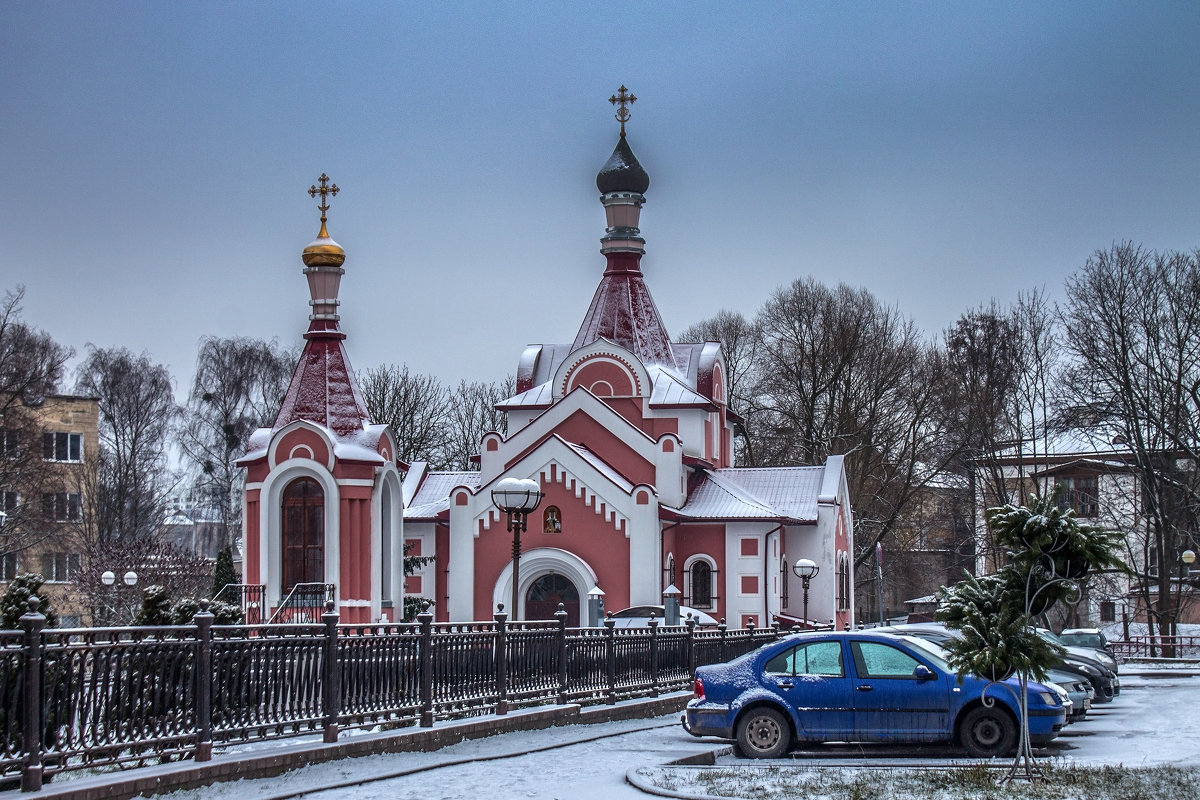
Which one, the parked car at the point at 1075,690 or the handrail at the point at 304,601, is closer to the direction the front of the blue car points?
the parked car

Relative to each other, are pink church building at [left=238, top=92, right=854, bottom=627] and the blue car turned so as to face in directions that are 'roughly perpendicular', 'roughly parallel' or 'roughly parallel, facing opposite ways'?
roughly perpendicular

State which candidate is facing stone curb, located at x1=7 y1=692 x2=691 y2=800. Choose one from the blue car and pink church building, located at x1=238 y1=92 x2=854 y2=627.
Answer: the pink church building

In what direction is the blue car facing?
to the viewer's right

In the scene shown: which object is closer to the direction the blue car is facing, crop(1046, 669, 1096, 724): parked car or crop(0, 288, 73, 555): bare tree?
the parked car

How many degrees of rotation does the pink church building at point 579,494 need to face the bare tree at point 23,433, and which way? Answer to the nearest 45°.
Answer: approximately 135° to its right

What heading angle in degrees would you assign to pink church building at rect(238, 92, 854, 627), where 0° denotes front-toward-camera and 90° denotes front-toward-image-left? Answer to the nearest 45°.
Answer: approximately 0°

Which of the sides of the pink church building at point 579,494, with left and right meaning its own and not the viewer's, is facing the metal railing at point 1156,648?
left

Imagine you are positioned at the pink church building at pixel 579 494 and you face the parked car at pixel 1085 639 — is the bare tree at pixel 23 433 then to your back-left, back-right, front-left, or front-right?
back-right

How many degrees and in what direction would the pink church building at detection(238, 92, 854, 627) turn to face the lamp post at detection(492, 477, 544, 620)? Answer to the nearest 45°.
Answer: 0° — it already faces it

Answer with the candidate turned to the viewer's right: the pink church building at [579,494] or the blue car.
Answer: the blue car

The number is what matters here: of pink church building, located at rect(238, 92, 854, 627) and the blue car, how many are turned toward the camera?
1

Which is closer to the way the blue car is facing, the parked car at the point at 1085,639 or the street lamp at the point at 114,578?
the parked car

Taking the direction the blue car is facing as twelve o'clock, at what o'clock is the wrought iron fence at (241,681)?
The wrought iron fence is roughly at 5 o'clock from the blue car.
